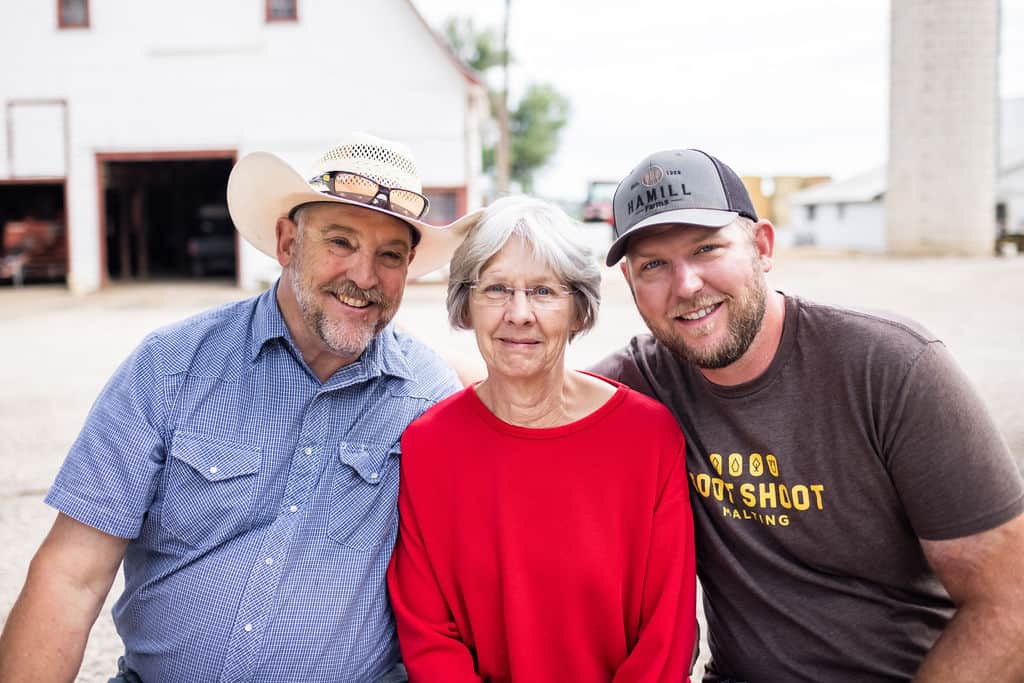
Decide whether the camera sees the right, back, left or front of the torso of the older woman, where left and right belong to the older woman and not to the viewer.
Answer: front

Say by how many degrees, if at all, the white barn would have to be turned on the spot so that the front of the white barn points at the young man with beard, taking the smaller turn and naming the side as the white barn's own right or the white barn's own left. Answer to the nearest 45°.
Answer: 0° — it already faces them

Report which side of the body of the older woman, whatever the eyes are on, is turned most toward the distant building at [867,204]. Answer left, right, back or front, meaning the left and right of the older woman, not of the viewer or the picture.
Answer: back

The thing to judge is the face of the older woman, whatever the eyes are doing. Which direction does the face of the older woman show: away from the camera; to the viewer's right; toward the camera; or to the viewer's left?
toward the camera

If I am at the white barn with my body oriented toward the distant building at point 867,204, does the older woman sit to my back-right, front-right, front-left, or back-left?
back-right

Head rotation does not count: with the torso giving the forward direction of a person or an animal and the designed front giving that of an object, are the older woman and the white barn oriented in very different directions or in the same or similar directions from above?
same or similar directions

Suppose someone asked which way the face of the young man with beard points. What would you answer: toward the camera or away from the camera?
toward the camera

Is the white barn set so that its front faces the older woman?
yes

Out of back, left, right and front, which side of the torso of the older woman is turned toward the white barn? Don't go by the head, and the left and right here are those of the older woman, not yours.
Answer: back

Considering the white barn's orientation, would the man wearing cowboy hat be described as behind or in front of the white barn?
in front

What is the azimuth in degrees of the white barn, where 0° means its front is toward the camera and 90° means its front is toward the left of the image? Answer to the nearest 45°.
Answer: approximately 0°
